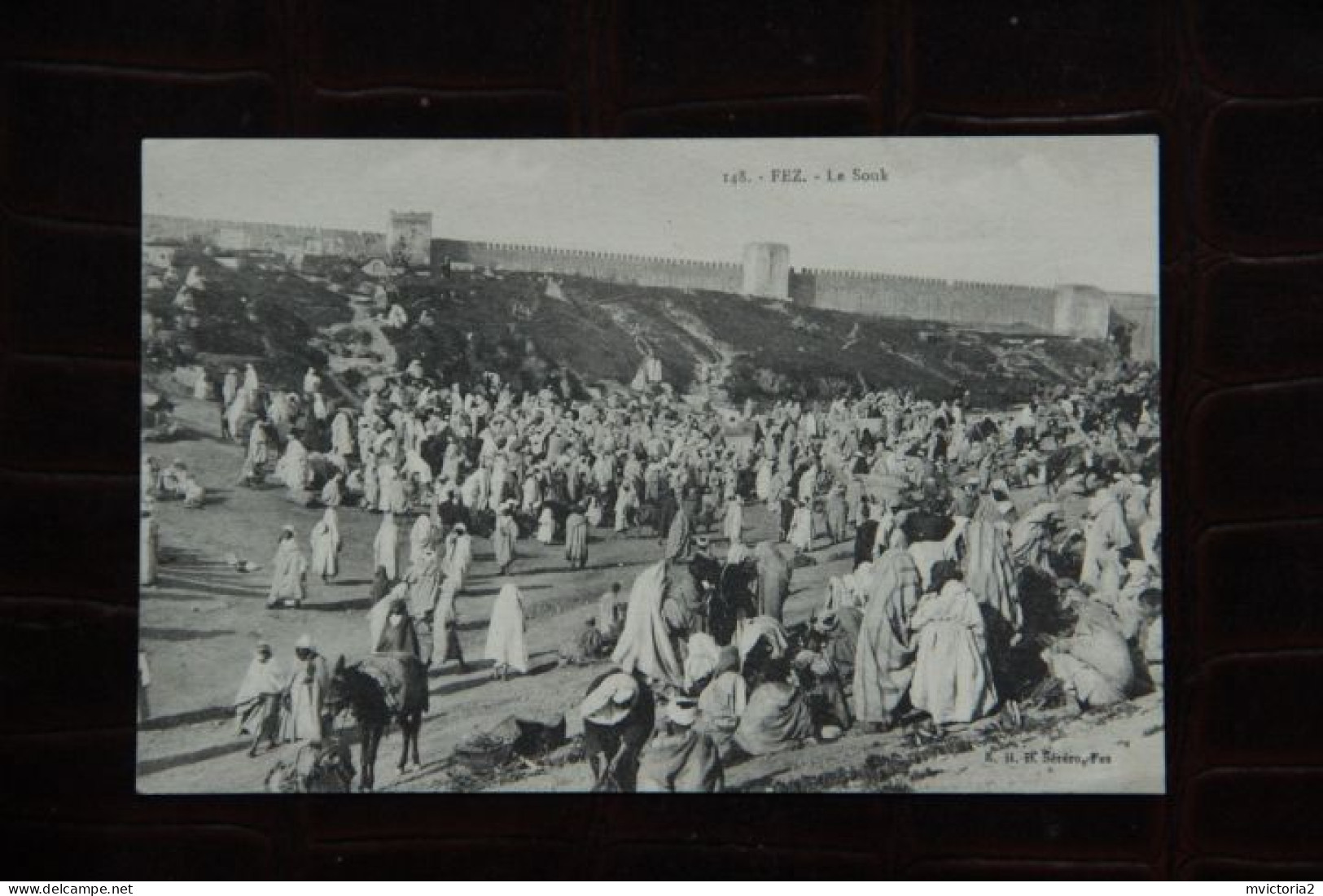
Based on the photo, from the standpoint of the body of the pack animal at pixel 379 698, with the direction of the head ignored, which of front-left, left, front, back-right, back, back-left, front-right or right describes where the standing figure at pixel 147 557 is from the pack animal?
front-right

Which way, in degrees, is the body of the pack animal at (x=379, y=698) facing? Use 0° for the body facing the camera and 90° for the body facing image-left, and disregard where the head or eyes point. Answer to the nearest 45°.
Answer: approximately 45°

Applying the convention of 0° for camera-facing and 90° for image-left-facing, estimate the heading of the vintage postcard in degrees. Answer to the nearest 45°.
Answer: approximately 0°
